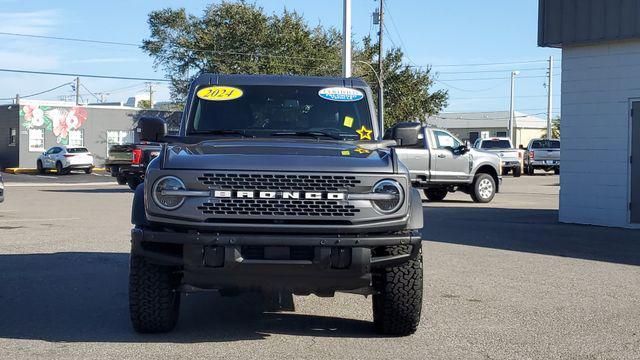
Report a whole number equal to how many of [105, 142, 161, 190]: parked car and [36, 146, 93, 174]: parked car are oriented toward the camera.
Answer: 0

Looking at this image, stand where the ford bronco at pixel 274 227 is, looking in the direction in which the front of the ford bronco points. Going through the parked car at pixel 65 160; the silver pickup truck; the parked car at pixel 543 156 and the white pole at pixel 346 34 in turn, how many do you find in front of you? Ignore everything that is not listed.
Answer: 0

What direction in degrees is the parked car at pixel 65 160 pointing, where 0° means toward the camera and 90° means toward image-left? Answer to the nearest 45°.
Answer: approximately 135°

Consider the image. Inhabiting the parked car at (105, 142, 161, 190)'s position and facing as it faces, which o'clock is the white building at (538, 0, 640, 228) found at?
The white building is roughly at 3 o'clock from the parked car.

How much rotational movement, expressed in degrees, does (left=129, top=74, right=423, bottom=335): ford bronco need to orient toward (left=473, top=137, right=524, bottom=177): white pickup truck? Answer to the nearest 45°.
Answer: approximately 180°

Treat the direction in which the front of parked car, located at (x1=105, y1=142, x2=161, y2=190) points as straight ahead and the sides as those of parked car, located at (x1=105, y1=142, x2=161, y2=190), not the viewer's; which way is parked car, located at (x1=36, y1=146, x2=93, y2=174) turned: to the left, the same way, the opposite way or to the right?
to the left

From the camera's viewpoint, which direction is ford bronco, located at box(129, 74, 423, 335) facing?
toward the camera

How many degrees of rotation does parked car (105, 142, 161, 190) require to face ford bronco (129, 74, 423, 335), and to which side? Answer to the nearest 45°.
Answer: approximately 135° to its right

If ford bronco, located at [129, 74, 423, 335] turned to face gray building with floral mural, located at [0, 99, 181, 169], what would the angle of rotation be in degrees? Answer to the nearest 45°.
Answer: approximately 180°

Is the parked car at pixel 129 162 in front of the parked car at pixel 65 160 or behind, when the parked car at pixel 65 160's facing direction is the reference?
behind

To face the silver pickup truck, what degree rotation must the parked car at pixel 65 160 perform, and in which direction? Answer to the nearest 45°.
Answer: approximately 135° to its left

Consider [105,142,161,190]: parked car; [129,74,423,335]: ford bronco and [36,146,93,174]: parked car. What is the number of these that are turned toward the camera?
1

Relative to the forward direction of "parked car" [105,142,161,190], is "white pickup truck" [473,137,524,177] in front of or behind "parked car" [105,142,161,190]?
in front

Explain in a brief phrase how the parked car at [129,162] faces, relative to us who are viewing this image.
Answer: facing away from the viewer and to the right of the viewer

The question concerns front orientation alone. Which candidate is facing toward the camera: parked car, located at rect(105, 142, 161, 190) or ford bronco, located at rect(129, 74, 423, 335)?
the ford bronco

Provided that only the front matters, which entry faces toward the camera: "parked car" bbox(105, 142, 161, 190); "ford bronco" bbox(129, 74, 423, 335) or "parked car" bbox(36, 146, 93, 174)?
the ford bronco

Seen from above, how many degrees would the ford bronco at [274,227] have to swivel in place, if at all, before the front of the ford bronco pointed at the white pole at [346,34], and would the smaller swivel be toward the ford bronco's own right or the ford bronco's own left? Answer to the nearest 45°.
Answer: approximately 180°

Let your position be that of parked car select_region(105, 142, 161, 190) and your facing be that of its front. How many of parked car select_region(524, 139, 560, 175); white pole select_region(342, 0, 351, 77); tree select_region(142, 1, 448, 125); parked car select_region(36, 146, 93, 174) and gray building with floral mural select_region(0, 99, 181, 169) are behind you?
0

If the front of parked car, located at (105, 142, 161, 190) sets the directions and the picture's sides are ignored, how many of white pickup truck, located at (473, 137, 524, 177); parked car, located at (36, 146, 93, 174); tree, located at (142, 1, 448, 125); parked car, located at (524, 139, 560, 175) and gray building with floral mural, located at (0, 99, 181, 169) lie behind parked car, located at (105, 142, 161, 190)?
0
